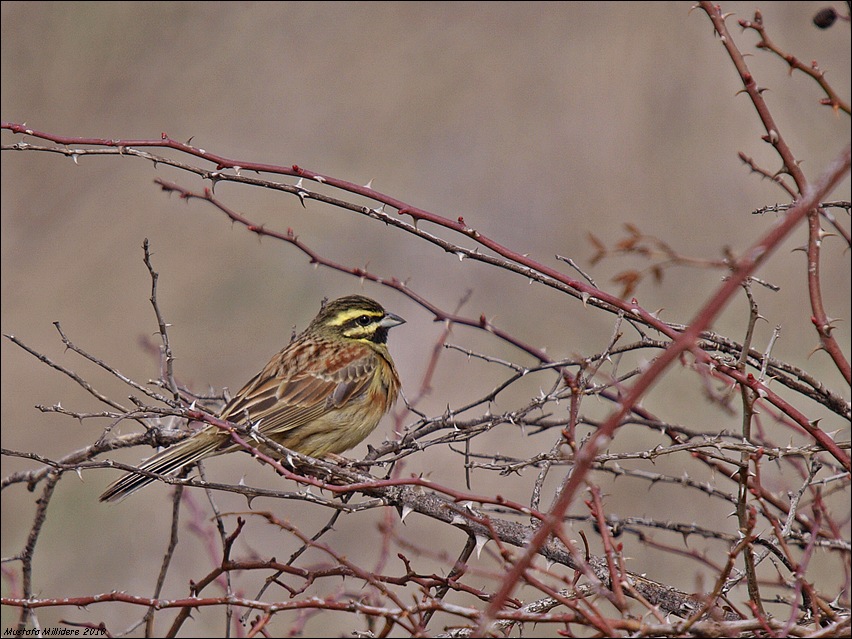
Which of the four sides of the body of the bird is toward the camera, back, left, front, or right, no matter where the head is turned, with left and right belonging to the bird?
right
